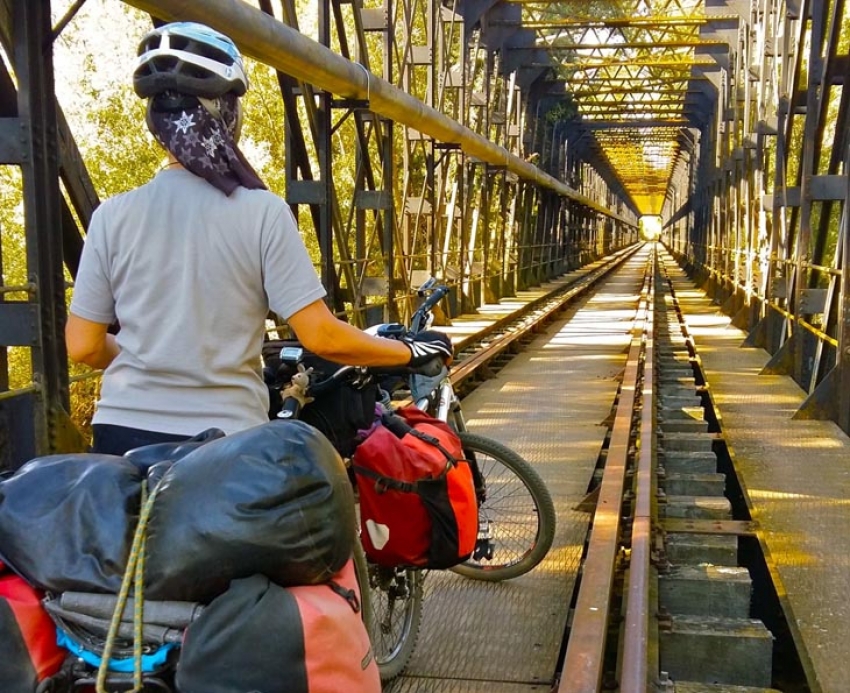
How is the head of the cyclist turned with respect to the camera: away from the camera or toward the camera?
away from the camera

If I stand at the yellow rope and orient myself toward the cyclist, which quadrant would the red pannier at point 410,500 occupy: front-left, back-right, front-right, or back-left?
front-right

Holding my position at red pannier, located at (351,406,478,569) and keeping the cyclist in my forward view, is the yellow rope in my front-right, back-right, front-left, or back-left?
front-left

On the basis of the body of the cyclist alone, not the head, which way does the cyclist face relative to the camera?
away from the camera
